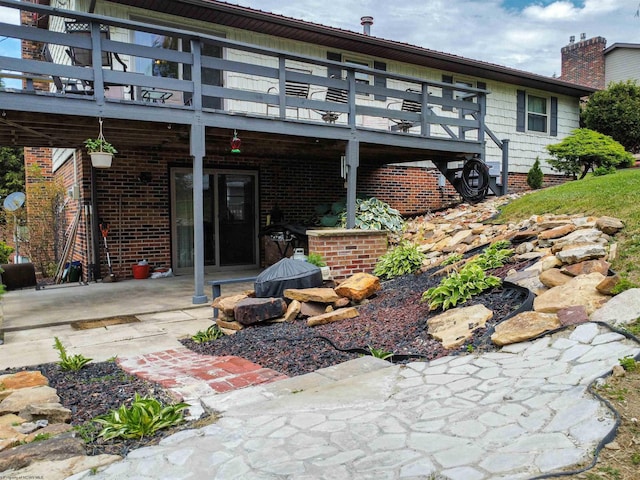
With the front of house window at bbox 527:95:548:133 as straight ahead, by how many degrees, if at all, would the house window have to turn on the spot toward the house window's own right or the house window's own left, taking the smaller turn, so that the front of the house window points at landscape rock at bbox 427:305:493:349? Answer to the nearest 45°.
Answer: approximately 45° to the house window's own right

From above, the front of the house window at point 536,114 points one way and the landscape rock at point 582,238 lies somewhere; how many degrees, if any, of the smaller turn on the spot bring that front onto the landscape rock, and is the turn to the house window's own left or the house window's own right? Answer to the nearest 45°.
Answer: approximately 45° to the house window's own right

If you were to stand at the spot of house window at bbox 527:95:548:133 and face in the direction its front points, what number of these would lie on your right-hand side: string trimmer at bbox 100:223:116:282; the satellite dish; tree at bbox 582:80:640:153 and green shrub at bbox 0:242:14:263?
3

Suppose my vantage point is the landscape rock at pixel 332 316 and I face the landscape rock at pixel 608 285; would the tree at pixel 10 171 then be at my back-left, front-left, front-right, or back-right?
back-left

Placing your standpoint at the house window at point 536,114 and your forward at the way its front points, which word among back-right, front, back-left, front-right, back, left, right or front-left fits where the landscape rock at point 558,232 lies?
front-right

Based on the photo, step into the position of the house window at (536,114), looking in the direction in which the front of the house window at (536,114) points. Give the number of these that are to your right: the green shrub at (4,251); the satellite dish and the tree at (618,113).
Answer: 2

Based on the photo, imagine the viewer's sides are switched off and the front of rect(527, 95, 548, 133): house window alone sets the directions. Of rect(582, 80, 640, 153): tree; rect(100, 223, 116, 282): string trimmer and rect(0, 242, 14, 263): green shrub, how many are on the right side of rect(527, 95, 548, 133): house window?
2

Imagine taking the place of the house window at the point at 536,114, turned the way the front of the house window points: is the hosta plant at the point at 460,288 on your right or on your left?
on your right

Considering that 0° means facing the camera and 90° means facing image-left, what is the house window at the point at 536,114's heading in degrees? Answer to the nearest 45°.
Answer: approximately 315°

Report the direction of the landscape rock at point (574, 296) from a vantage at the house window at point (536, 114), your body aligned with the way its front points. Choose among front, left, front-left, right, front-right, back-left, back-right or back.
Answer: front-right

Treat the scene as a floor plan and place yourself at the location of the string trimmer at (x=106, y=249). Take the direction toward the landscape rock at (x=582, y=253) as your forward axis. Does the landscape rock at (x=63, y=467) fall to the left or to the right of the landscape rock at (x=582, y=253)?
right

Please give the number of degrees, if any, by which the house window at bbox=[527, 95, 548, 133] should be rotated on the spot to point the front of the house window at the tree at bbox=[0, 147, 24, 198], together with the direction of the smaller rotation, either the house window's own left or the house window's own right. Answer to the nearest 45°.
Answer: approximately 135° to the house window's own right

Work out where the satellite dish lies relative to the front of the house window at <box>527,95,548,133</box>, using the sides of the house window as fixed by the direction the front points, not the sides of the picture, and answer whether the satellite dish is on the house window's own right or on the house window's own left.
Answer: on the house window's own right

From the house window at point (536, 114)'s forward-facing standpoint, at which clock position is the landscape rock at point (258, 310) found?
The landscape rock is roughly at 2 o'clock from the house window.
